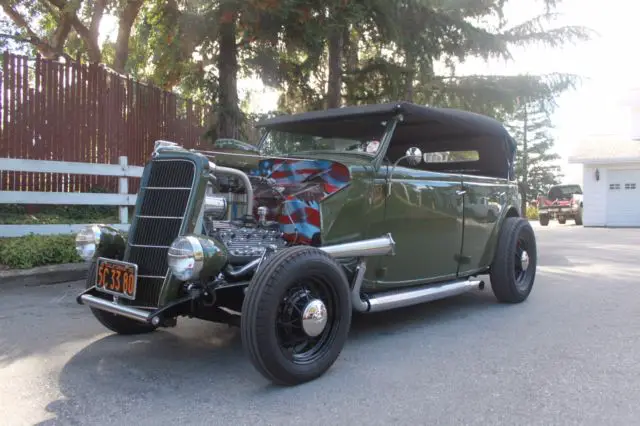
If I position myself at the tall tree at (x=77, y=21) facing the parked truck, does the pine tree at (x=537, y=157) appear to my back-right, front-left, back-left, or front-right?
front-left

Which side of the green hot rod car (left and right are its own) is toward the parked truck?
back

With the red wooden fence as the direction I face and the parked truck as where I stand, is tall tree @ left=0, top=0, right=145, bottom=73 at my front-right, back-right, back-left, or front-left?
front-right

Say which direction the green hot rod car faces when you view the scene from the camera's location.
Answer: facing the viewer and to the left of the viewer

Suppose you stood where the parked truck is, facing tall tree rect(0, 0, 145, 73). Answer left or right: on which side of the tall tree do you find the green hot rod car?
left

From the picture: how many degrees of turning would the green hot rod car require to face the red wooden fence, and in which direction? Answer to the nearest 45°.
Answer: approximately 90° to its right

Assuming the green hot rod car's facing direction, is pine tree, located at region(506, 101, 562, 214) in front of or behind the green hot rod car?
behind

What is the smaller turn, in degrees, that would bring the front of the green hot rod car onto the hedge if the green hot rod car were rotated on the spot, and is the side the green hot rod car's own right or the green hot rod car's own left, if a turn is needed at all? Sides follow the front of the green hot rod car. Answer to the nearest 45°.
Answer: approximately 90° to the green hot rod car's own right
